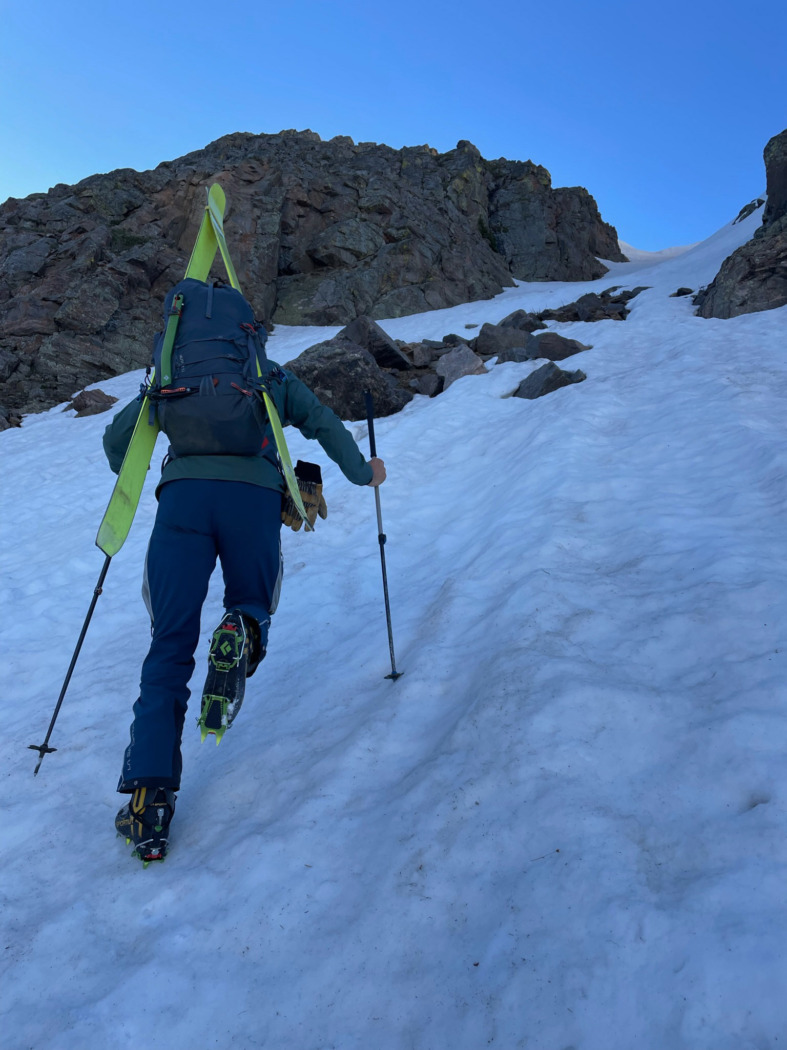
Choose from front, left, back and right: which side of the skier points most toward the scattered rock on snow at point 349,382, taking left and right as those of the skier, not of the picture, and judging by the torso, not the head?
front

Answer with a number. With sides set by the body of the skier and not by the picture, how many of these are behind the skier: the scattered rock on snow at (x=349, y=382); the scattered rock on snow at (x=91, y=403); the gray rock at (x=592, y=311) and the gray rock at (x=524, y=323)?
0

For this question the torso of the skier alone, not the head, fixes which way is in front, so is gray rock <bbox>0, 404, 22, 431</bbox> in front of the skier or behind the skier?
in front

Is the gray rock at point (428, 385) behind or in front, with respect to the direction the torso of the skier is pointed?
in front

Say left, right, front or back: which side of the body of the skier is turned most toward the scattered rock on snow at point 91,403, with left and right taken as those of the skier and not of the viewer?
front

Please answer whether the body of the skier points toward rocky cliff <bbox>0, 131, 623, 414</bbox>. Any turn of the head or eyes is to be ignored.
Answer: yes

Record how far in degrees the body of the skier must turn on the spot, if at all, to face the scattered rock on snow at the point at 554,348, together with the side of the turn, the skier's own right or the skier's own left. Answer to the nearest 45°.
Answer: approximately 45° to the skier's own right

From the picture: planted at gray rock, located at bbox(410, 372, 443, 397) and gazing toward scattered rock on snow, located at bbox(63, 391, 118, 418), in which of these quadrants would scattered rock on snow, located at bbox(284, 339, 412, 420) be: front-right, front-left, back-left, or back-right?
front-left

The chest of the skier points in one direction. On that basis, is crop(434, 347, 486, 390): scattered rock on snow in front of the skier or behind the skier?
in front

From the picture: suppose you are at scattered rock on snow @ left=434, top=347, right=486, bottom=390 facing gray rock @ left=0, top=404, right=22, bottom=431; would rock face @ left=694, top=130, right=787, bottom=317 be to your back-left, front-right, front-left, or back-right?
back-right

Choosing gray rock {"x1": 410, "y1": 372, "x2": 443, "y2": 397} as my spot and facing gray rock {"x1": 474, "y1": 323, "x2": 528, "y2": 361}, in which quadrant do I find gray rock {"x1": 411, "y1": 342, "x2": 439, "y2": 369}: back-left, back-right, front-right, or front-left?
front-left

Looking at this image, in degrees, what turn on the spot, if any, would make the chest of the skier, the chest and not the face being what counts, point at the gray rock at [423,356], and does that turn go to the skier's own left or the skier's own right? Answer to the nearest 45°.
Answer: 0° — they already face it

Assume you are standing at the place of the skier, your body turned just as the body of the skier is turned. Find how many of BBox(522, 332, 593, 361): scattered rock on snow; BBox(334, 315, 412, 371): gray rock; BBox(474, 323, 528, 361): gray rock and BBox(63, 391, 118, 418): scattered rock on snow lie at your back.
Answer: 0

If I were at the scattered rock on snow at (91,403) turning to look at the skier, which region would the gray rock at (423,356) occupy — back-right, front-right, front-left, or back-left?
front-left

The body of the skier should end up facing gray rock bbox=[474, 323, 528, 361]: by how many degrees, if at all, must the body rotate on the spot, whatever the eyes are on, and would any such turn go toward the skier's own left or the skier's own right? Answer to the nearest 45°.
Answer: approximately 45° to the skier's own right

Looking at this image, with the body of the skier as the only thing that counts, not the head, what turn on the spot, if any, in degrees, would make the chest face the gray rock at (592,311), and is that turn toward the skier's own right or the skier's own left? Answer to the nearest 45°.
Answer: approximately 45° to the skier's own right

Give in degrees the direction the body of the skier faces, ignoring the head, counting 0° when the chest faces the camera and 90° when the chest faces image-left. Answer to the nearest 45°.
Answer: approximately 180°
